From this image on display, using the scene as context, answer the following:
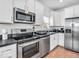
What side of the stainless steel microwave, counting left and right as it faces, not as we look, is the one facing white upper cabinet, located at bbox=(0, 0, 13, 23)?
right

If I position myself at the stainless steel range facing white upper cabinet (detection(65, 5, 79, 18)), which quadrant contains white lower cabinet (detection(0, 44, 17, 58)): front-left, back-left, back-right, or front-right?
back-right

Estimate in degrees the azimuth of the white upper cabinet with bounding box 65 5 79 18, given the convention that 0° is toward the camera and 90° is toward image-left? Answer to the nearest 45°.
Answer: approximately 45°

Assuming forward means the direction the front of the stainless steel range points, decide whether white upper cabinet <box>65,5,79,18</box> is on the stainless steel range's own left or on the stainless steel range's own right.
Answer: on the stainless steel range's own left

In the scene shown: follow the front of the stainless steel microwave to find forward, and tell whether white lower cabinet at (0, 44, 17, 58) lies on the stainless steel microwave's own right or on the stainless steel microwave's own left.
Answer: on the stainless steel microwave's own right
